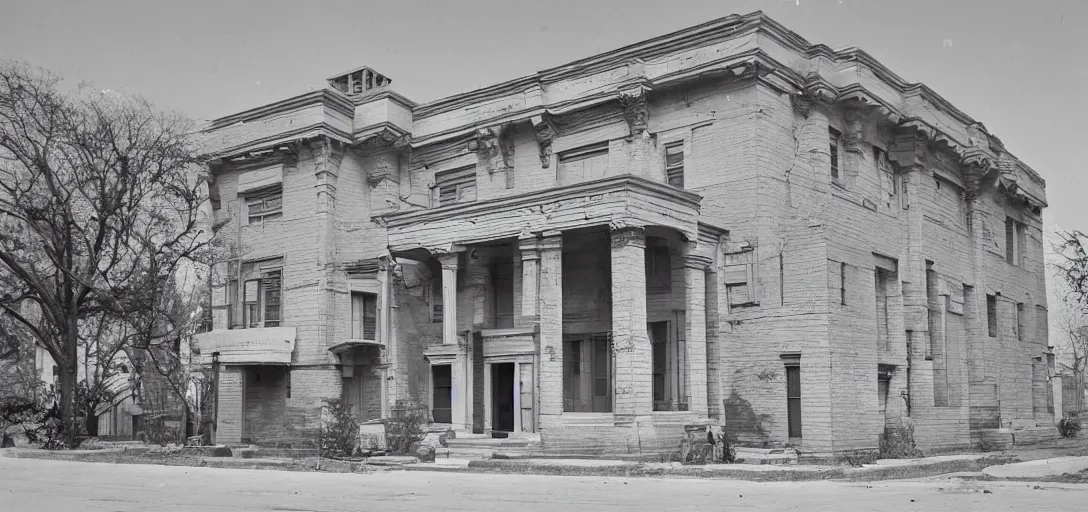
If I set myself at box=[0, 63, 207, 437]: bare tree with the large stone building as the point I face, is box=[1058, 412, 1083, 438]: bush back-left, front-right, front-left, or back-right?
front-left

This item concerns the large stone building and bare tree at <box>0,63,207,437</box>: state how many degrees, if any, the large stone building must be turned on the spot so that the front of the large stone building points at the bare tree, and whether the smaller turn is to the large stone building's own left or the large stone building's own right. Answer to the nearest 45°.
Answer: approximately 45° to the large stone building's own right

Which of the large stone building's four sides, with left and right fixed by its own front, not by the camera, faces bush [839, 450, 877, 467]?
left

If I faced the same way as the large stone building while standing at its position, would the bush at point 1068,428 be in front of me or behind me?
behind

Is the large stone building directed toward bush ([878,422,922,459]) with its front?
no

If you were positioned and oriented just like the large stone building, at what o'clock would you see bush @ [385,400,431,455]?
The bush is roughly at 1 o'clock from the large stone building.

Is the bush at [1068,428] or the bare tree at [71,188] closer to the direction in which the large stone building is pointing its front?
the bare tree
